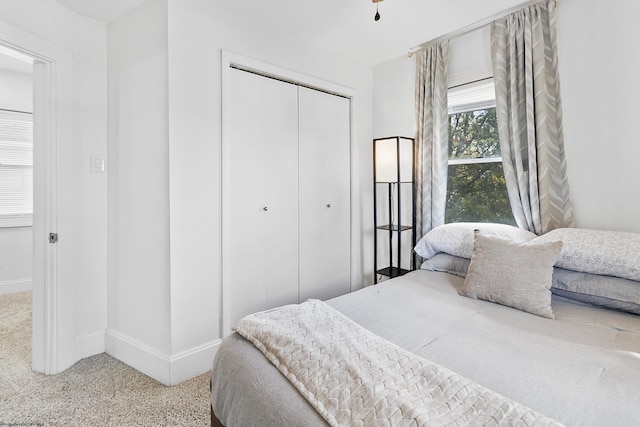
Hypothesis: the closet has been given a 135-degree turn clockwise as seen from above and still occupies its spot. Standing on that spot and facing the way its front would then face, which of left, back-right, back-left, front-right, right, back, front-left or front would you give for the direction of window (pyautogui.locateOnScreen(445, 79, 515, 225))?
back

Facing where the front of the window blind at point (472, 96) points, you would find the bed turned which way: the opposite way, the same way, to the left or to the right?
the same way

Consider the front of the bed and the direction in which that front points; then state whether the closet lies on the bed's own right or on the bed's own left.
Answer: on the bed's own right

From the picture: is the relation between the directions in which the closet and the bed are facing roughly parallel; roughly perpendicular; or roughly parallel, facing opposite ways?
roughly perpendicular

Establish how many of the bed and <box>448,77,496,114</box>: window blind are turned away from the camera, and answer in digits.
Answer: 0

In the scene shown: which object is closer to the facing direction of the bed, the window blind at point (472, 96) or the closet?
the closet

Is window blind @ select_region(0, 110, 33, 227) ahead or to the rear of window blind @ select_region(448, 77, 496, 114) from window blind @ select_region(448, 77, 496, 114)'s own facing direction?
ahead

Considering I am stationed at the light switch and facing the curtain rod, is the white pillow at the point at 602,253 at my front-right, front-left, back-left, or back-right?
front-right

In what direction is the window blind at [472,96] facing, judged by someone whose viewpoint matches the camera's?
facing the viewer and to the left of the viewer

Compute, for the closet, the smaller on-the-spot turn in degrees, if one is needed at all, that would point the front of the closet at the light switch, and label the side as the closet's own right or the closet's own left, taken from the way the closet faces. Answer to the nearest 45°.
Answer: approximately 135° to the closet's own right

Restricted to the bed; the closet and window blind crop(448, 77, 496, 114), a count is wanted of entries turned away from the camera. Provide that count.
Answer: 0
